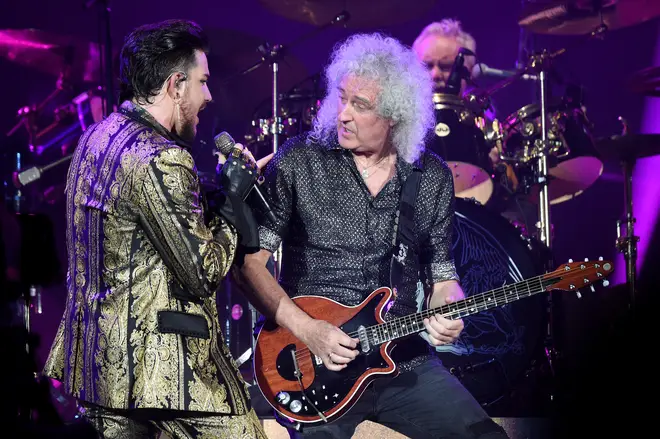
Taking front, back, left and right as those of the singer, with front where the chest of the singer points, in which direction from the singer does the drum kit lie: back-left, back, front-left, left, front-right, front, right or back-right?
front

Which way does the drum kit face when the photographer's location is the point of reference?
facing the viewer

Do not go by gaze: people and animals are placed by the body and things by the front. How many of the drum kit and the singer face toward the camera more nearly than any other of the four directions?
1

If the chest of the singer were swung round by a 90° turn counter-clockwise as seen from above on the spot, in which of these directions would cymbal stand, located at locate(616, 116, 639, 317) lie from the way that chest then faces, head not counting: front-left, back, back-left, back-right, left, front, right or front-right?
right

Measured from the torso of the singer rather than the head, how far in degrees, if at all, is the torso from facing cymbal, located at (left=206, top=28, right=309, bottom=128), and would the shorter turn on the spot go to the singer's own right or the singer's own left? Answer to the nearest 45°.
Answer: approximately 45° to the singer's own left

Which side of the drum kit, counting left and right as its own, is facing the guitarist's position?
front

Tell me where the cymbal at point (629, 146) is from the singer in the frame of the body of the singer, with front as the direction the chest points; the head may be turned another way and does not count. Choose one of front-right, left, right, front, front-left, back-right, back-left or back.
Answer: front

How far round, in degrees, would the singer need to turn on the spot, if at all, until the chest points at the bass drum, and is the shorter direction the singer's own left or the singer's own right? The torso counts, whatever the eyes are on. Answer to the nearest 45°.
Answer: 0° — they already face it

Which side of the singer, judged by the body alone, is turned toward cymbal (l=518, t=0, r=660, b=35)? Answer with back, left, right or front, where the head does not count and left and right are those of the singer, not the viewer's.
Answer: front

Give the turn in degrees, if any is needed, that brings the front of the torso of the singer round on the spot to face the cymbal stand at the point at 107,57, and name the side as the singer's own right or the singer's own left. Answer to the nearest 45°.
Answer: approximately 45° to the singer's own left

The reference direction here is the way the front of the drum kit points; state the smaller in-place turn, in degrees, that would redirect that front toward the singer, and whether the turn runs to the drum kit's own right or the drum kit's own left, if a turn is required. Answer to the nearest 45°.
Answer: approximately 45° to the drum kit's own right

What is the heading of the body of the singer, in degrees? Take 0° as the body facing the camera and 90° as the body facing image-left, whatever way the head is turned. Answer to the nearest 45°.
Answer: approximately 225°

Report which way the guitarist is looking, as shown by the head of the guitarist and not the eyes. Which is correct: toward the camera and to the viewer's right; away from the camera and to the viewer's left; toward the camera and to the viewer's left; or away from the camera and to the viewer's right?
toward the camera and to the viewer's left

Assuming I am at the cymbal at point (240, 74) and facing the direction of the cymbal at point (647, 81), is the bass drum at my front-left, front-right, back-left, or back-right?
front-right
